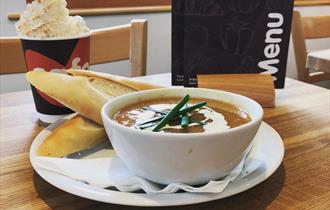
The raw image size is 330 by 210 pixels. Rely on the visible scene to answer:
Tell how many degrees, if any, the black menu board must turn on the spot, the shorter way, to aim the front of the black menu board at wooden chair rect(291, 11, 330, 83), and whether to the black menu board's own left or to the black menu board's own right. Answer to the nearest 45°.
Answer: approximately 180°

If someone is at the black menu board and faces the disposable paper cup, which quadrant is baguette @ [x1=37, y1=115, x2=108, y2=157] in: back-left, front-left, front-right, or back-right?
front-left

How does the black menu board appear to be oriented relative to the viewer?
toward the camera
